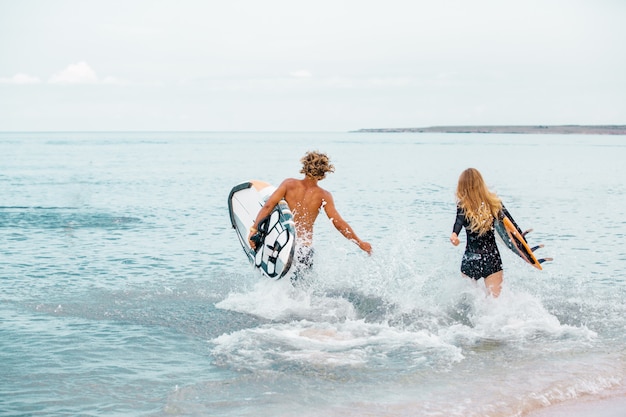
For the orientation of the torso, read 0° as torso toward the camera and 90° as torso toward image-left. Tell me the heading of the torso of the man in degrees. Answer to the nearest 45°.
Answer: approximately 180°

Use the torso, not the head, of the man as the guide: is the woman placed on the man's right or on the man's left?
on the man's right

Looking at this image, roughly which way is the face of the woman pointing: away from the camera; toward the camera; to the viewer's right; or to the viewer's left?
away from the camera

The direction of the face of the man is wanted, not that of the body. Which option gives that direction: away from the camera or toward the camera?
away from the camera
